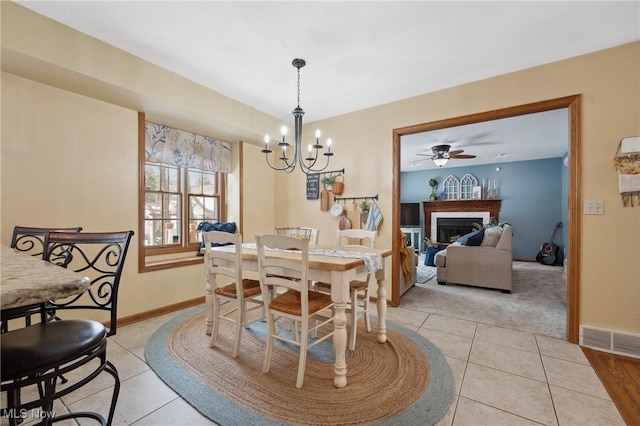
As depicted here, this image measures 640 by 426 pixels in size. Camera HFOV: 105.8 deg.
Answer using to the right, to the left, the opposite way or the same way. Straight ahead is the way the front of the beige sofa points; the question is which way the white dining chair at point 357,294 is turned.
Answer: to the left

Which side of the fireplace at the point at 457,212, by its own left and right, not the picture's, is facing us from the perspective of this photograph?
front

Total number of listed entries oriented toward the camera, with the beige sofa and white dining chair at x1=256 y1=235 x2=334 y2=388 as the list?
0

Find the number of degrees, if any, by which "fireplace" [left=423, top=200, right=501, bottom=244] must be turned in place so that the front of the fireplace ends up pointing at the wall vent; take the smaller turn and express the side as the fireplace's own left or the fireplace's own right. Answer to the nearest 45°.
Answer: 0° — it already faces it

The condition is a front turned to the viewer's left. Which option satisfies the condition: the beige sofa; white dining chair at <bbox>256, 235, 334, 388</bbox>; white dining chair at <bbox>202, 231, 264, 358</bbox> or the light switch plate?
the beige sofa

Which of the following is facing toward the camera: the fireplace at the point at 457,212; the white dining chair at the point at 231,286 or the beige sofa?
the fireplace

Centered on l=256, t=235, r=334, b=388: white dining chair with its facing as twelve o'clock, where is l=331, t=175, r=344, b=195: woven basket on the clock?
The woven basket is roughly at 11 o'clock from the white dining chair.

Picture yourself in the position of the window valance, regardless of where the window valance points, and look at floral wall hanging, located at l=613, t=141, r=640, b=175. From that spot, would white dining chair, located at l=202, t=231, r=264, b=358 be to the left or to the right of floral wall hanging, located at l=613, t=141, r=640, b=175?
right

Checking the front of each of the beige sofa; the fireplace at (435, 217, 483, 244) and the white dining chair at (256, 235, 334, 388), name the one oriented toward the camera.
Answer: the fireplace

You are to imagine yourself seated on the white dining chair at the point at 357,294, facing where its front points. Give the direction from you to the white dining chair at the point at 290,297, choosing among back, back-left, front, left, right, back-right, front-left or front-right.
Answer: front

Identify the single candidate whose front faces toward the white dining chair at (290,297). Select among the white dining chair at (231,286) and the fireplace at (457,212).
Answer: the fireplace

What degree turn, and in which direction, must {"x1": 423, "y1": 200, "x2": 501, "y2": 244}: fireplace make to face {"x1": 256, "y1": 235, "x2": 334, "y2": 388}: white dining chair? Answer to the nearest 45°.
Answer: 0° — it already faces it

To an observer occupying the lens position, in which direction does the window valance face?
facing the viewer and to the right of the viewer

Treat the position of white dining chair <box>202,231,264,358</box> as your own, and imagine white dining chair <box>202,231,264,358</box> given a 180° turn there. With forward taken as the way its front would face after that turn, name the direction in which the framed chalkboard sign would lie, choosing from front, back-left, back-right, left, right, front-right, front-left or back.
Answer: back

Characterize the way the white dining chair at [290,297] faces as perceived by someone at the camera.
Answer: facing away from the viewer and to the right of the viewer

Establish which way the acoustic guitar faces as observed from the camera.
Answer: facing the viewer and to the left of the viewer

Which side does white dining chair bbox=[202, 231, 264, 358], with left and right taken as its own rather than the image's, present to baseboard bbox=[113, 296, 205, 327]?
left
